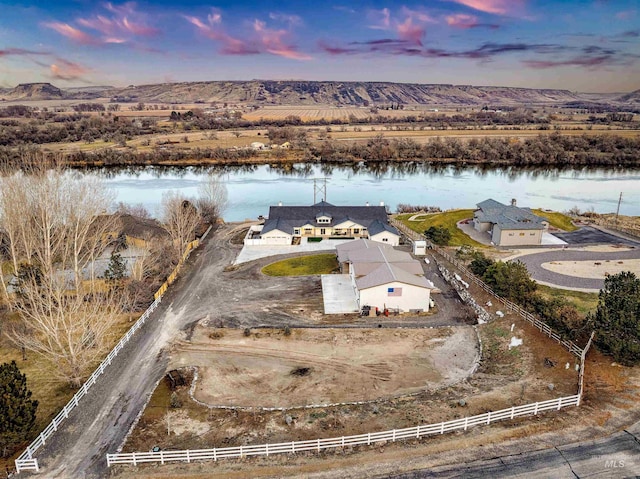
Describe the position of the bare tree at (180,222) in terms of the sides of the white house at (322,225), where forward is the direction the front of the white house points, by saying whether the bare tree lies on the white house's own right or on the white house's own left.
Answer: on the white house's own right

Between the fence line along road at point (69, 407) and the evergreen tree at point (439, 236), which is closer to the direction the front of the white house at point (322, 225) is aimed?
the fence line along road

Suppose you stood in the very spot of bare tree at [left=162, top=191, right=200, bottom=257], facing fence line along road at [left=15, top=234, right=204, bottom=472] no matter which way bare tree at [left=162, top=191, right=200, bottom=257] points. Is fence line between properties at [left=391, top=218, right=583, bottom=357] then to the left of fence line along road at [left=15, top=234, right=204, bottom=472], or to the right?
left

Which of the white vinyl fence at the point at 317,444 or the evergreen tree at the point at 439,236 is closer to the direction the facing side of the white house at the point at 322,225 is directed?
the white vinyl fence

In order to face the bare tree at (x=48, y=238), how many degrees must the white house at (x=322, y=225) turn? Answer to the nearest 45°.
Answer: approximately 45° to its right

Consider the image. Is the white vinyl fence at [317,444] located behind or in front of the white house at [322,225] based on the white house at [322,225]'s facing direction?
in front

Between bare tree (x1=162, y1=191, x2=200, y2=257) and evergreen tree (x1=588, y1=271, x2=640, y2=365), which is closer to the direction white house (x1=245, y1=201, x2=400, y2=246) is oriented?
the evergreen tree

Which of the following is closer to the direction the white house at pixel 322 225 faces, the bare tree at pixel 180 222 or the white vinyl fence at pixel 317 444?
the white vinyl fence

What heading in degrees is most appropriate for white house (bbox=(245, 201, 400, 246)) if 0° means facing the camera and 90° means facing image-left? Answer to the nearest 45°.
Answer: approximately 0°

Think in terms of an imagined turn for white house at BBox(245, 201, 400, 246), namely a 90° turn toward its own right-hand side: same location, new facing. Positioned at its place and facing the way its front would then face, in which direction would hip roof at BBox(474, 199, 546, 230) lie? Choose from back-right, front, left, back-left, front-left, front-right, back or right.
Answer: back

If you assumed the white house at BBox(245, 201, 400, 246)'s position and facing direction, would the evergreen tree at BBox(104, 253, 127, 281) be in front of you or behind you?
in front

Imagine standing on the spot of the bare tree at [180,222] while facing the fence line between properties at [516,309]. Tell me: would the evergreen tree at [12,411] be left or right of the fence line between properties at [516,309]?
right
